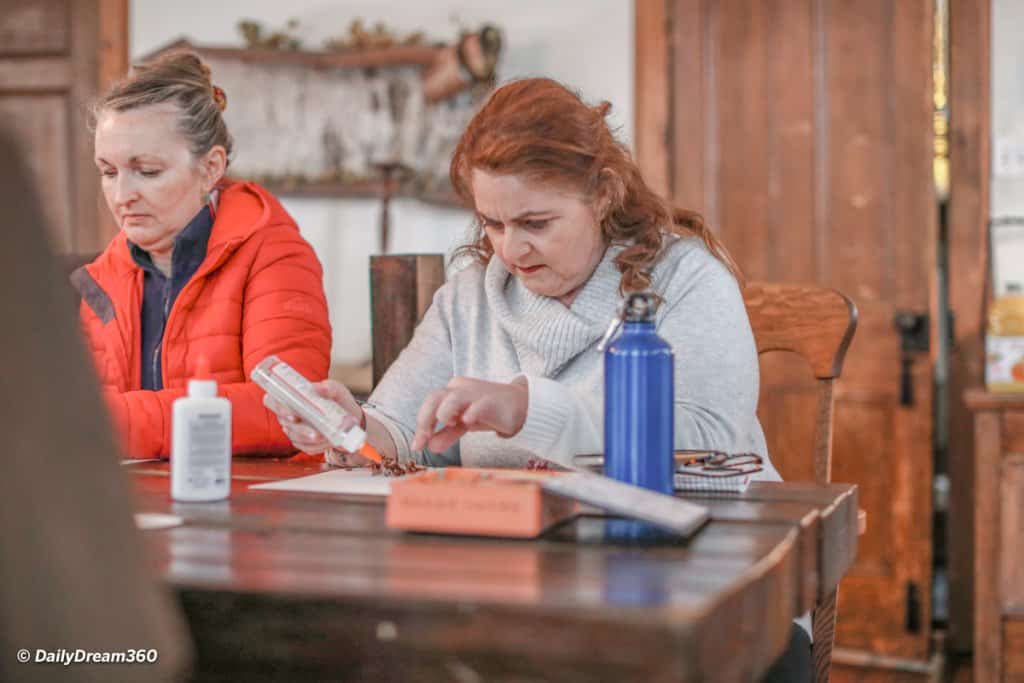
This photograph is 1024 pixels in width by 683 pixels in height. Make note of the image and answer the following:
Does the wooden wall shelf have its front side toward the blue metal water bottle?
yes

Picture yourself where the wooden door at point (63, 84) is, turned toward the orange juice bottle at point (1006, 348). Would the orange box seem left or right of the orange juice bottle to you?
right

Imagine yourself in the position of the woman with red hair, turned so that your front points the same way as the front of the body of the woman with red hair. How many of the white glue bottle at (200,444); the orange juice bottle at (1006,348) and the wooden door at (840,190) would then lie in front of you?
1

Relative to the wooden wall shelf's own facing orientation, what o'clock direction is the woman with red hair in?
The woman with red hair is roughly at 12 o'clock from the wooden wall shelf.

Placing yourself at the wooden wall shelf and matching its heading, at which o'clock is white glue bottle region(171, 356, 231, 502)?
The white glue bottle is roughly at 12 o'clock from the wooden wall shelf.

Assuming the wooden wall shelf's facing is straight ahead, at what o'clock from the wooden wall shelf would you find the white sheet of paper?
The white sheet of paper is roughly at 12 o'clock from the wooden wall shelf.

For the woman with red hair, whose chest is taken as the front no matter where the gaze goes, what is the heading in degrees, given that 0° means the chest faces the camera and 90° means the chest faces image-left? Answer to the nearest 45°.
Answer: approximately 45°

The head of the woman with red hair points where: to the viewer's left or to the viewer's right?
to the viewer's left

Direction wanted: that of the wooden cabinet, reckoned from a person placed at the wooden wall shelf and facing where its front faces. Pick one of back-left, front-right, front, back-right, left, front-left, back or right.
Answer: front-left

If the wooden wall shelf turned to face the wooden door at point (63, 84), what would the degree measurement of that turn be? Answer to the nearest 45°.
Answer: approximately 135° to its right

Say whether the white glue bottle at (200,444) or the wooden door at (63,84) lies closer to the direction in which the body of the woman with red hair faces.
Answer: the white glue bottle

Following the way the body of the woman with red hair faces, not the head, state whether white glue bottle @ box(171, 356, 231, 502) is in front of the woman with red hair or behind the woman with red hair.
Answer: in front

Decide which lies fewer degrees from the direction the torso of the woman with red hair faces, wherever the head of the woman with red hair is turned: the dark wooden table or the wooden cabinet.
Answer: the dark wooden table

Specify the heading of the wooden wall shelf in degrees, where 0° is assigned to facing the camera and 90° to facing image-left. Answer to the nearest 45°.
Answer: approximately 0°
